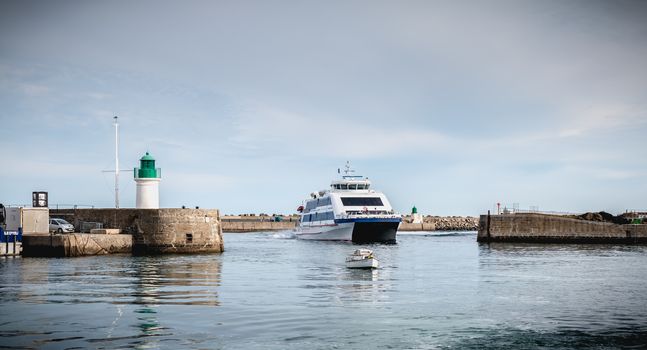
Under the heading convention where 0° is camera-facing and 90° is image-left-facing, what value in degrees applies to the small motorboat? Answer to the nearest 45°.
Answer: approximately 315°

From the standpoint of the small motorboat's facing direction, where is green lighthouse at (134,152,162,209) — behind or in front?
behind
